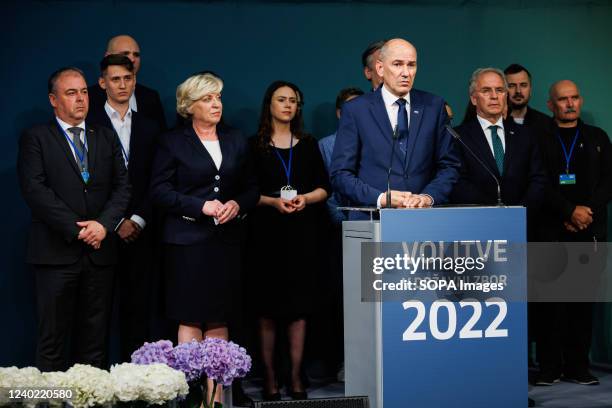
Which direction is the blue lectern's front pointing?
toward the camera

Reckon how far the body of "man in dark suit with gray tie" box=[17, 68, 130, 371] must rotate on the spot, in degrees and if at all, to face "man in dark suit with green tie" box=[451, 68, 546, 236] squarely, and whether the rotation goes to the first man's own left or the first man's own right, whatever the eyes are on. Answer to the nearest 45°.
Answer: approximately 45° to the first man's own left

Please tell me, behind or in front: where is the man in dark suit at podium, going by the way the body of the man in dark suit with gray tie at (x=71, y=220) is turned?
in front

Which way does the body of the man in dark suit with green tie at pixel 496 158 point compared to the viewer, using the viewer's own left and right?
facing the viewer

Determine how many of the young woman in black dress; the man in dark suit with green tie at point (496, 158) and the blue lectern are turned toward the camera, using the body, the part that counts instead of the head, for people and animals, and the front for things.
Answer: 3

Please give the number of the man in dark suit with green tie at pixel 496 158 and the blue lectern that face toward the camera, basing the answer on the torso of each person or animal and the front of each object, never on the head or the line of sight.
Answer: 2

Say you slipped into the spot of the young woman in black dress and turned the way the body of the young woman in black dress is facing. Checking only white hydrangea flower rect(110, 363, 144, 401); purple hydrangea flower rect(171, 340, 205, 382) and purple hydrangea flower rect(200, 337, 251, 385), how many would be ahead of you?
3

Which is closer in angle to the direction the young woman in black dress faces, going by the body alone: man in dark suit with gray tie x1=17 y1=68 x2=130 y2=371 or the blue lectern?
the blue lectern

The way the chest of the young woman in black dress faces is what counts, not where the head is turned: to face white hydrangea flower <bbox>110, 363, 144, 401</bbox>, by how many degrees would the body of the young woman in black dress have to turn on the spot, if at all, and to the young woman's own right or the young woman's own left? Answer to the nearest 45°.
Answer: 0° — they already face it

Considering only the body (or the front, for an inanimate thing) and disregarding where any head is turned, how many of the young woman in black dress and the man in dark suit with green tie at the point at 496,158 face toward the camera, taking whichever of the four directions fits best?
2

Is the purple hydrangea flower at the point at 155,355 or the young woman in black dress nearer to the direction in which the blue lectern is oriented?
the purple hydrangea flower

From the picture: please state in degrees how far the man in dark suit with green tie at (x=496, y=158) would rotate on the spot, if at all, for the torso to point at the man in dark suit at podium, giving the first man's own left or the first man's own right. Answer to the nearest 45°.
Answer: approximately 45° to the first man's own right
